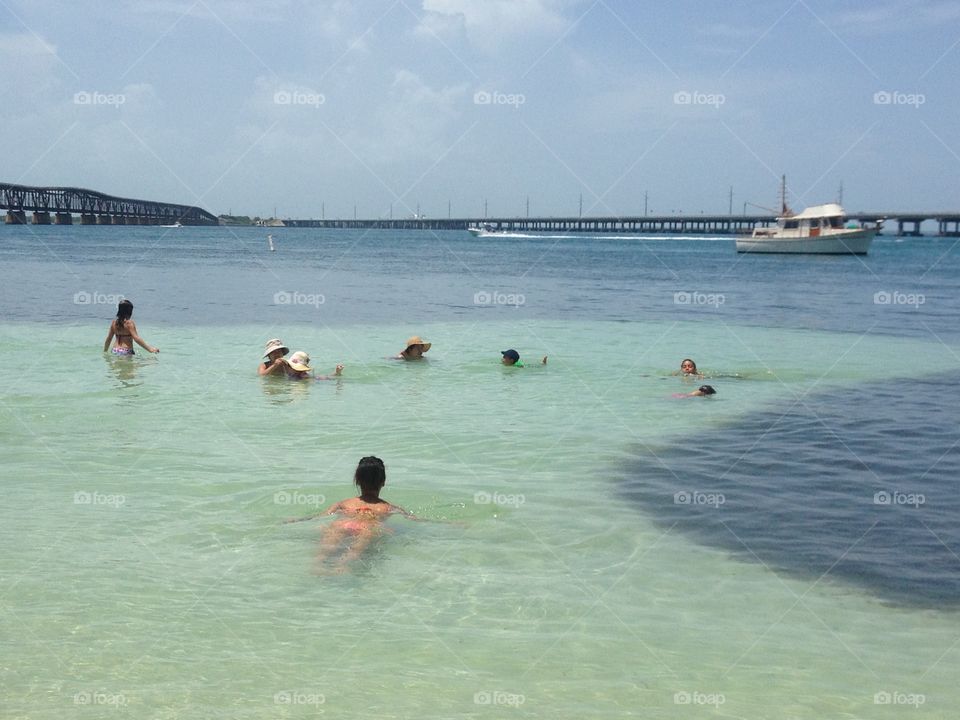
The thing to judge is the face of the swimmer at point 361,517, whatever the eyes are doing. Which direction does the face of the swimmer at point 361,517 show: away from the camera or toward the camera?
away from the camera

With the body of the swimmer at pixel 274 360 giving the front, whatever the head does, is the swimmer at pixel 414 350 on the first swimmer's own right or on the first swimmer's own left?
on the first swimmer's own left

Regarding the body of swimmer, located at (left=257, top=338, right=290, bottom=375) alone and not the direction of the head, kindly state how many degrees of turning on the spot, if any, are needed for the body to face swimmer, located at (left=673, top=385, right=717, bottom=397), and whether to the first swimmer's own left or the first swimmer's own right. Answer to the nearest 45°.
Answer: approximately 45° to the first swimmer's own left

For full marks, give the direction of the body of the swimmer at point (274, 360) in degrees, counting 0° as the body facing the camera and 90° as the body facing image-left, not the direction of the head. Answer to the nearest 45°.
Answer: approximately 315°
